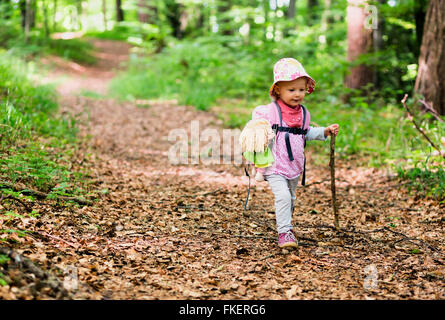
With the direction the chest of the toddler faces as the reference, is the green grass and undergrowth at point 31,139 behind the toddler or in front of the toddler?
behind

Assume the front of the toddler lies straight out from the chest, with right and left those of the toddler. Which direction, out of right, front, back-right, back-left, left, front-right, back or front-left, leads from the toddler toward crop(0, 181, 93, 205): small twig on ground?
back-right

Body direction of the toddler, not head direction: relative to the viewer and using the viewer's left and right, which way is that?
facing the viewer and to the right of the viewer

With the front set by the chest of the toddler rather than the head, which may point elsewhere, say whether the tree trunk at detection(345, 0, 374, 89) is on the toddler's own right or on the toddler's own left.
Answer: on the toddler's own left

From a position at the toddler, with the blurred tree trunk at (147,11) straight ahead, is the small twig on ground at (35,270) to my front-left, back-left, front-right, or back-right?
back-left

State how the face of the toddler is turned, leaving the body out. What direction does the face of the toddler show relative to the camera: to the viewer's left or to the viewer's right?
to the viewer's right

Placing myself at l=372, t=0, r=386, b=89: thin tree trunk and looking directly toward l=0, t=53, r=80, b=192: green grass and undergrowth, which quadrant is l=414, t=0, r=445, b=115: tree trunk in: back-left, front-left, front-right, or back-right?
front-left

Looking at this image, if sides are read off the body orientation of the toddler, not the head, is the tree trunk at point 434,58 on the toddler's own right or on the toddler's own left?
on the toddler's own left

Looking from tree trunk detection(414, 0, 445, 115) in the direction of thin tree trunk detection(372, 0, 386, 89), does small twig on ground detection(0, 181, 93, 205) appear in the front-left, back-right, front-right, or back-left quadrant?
back-left

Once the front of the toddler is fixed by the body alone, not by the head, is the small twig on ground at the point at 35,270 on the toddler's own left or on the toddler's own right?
on the toddler's own right

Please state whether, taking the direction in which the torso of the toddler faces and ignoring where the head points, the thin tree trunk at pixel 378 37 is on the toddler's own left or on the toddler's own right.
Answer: on the toddler's own left
